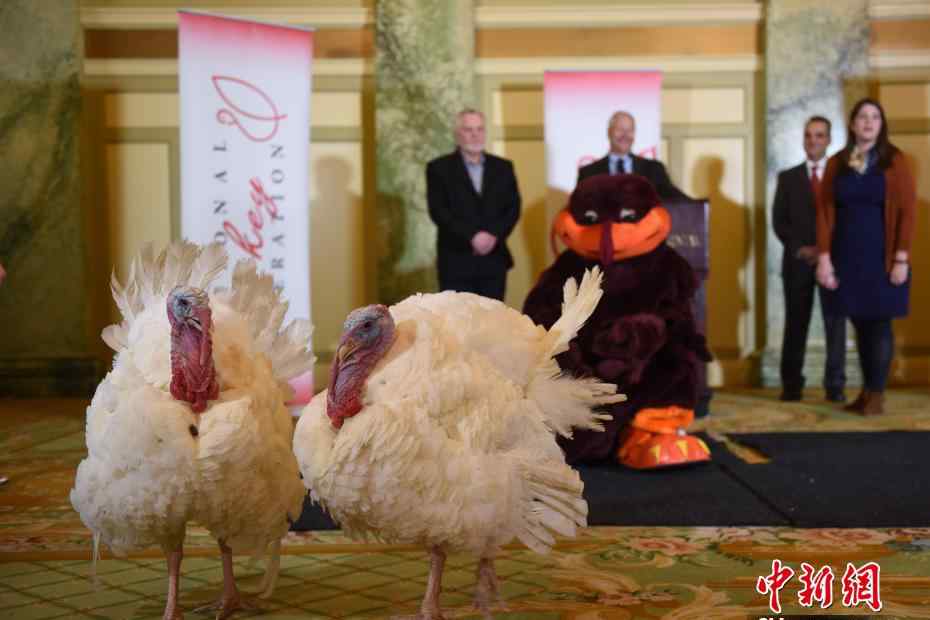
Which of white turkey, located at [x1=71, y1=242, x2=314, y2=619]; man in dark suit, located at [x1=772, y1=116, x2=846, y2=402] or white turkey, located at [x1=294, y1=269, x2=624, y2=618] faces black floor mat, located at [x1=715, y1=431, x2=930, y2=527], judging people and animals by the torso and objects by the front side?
the man in dark suit

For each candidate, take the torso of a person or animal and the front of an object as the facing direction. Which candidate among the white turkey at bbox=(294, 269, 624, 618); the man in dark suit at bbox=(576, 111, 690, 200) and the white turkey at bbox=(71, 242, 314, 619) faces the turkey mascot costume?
the man in dark suit

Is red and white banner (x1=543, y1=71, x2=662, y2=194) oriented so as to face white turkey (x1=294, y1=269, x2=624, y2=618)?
yes

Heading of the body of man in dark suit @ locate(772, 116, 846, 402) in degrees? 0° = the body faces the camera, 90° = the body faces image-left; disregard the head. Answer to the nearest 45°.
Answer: approximately 0°

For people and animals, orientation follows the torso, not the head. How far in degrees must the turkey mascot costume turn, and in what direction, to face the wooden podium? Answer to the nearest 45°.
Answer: approximately 180°

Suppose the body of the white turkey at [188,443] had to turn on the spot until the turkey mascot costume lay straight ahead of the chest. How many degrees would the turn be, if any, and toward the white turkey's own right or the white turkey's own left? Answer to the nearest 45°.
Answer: approximately 135° to the white turkey's own left

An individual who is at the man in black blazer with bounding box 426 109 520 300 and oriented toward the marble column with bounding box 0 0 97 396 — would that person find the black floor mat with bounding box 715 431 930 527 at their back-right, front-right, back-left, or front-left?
back-left

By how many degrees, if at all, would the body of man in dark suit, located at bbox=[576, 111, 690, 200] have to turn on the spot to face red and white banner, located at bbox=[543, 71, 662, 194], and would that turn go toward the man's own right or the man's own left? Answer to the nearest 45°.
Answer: approximately 180°

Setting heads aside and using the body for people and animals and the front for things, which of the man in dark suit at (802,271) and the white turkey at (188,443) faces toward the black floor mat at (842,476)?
the man in dark suit
